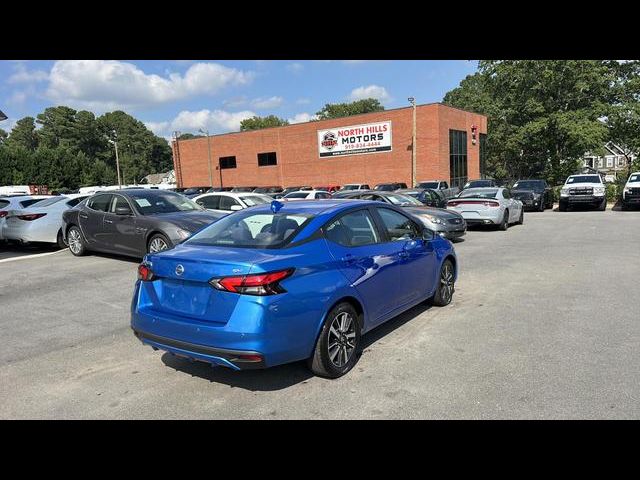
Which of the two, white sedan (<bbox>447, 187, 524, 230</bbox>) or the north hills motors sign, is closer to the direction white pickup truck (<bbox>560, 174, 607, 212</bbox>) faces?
the white sedan

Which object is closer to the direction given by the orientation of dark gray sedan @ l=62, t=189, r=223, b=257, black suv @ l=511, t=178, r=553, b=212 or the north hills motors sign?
the black suv

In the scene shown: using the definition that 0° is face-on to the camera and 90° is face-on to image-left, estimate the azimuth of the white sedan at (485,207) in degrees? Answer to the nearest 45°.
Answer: approximately 225°

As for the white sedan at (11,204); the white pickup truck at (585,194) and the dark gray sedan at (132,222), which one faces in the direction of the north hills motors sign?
the white sedan

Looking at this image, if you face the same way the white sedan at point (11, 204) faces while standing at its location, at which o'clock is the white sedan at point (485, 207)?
the white sedan at point (485, 207) is roughly at 2 o'clock from the white sedan at point (11, 204).

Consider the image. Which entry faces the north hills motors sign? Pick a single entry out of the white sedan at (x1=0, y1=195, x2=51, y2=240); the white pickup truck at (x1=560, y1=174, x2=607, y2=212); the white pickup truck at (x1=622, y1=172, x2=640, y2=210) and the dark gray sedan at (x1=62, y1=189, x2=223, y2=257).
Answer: the white sedan

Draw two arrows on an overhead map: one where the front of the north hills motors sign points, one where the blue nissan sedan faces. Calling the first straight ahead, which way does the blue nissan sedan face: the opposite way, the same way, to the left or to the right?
the opposite way

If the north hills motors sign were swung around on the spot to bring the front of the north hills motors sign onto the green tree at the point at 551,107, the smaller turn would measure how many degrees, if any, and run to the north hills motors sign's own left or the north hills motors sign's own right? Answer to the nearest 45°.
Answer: approximately 135° to the north hills motors sign's own left

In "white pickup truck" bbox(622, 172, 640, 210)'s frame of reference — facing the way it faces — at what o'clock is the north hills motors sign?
The north hills motors sign is roughly at 4 o'clock from the white pickup truck.

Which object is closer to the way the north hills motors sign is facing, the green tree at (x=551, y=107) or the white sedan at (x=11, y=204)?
the white sedan

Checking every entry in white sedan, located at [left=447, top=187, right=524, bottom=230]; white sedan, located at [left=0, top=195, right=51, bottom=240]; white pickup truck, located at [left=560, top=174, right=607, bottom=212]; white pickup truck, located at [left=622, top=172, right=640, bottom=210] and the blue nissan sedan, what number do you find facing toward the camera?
2

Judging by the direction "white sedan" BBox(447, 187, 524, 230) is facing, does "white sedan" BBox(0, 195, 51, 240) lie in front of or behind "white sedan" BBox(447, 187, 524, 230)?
behind

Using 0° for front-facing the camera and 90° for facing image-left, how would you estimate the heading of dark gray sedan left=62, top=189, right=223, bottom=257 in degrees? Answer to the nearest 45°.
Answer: approximately 315°

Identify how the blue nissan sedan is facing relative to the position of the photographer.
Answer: facing away from the viewer and to the right of the viewer

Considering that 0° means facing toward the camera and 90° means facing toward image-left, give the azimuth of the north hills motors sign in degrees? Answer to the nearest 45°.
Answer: approximately 45°

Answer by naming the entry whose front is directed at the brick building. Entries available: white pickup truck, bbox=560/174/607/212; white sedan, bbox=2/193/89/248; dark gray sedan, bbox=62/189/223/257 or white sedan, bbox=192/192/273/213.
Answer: white sedan, bbox=2/193/89/248
